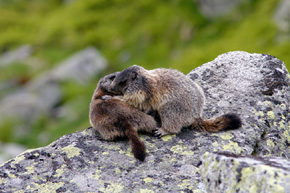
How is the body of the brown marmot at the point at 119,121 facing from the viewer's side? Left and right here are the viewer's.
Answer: facing away from the viewer and to the left of the viewer

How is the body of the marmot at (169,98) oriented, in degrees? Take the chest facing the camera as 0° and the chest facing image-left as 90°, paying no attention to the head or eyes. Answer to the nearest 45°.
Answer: approximately 90°

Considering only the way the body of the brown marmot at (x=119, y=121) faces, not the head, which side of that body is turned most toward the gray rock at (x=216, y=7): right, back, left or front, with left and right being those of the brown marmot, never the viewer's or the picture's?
front

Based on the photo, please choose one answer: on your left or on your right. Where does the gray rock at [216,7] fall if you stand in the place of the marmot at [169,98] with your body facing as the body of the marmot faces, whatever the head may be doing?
on your right

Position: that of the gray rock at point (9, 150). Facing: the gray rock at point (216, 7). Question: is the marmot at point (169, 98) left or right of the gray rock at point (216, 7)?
right
